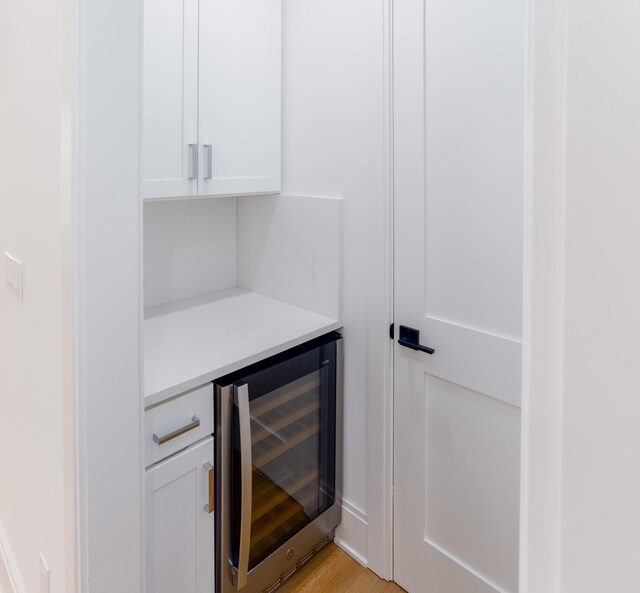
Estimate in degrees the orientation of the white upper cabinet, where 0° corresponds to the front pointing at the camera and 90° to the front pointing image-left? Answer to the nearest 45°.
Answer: approximately 315°
